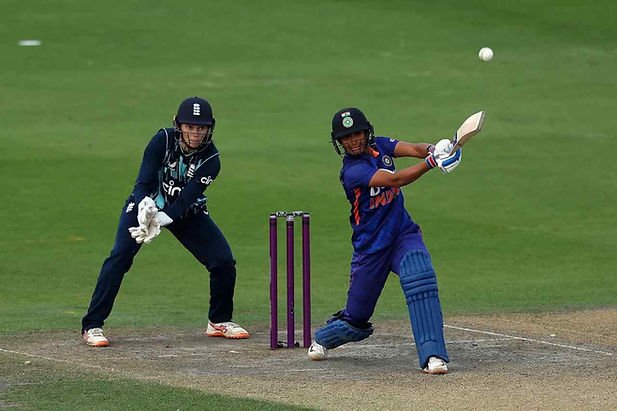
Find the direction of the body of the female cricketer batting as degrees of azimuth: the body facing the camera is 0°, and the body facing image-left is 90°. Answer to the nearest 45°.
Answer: approximately 315°

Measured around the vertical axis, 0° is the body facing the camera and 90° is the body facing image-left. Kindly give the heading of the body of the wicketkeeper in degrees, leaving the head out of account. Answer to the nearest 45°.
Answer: approximately 0°

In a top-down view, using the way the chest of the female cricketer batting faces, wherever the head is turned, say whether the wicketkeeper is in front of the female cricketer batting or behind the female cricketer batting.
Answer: behind
